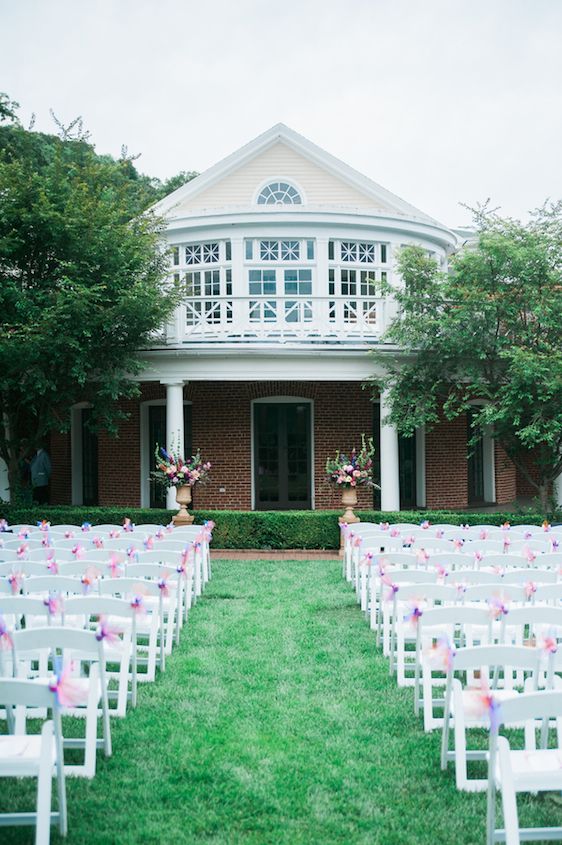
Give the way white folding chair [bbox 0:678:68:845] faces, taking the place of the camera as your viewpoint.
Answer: facing away from the viewer

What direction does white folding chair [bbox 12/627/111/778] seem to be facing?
away from the camera

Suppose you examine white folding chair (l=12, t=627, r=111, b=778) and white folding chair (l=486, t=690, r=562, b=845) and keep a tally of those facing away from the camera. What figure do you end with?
2

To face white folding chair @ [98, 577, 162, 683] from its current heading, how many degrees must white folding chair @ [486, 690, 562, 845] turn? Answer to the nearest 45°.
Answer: approximately 45° to its left

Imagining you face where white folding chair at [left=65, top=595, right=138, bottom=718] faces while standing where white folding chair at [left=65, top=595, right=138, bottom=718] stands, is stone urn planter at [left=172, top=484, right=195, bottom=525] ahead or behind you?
ahead

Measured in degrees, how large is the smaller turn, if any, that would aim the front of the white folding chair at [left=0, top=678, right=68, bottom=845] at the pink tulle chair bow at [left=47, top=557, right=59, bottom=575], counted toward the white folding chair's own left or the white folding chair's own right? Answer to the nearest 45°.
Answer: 0° — it already faces it

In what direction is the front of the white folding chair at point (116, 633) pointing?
away from the camera

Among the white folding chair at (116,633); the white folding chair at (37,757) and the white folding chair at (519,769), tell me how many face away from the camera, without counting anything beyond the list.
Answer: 3

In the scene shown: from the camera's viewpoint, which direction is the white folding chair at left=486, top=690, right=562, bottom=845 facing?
away from the camera

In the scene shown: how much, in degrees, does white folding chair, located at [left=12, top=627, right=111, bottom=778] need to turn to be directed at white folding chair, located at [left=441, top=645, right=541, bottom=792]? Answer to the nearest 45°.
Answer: approximately 90° to its right
